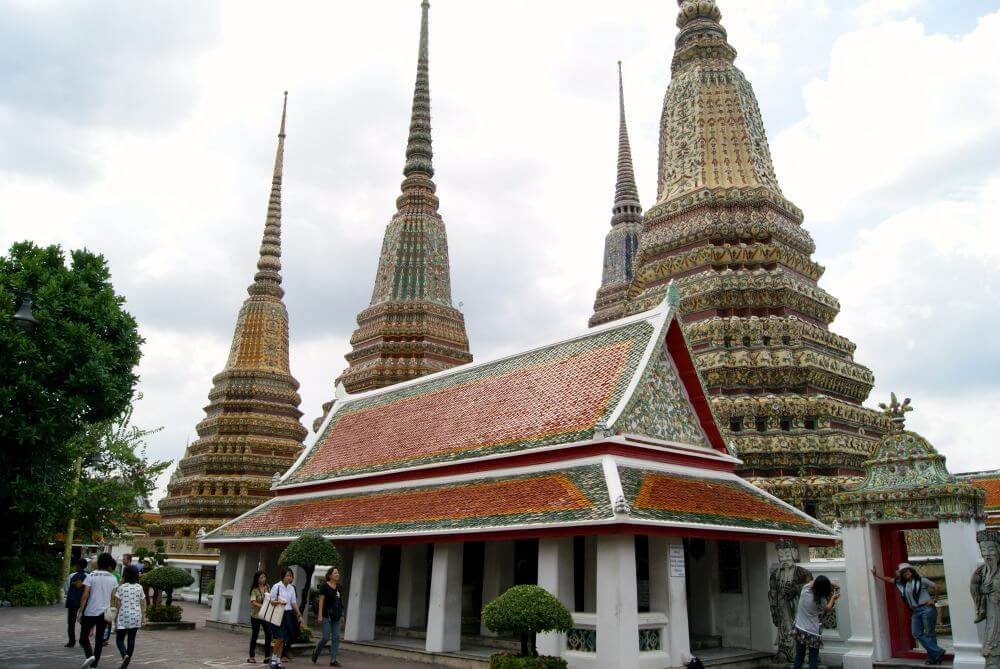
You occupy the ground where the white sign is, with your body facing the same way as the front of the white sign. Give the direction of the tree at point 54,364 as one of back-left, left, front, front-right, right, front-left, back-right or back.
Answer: right

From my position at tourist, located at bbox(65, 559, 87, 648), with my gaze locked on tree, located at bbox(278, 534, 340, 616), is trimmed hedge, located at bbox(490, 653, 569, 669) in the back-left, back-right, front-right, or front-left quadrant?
front-right

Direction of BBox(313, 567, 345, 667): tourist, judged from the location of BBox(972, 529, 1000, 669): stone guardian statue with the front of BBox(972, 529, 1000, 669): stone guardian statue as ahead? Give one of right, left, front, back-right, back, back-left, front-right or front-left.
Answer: front-right

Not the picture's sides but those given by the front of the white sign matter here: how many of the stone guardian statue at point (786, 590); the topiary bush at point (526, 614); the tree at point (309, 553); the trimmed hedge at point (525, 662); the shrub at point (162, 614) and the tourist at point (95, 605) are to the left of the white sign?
1

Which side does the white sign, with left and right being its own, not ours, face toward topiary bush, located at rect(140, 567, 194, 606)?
right

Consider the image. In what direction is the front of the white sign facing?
toward the camera

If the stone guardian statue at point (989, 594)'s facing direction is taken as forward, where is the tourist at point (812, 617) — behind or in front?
in front

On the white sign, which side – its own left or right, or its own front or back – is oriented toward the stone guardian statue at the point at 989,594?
left

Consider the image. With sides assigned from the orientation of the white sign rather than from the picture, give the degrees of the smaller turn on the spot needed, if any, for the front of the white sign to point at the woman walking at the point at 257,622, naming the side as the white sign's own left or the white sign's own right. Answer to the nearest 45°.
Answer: approximately 90° to the white sign's own right
